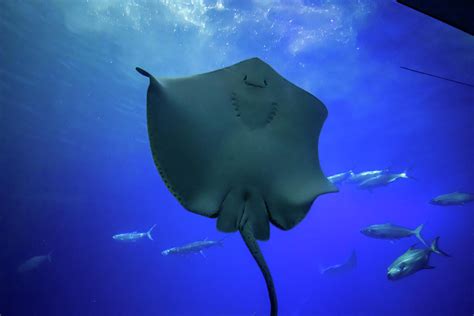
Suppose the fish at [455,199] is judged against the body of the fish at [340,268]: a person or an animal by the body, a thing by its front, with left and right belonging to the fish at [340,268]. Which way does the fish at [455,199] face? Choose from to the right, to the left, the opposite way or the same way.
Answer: the same way

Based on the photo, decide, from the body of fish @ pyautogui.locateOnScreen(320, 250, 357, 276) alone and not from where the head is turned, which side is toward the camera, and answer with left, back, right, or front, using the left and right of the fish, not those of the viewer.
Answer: left

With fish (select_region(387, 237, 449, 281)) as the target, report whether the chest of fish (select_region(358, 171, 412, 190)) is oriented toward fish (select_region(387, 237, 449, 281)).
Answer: no

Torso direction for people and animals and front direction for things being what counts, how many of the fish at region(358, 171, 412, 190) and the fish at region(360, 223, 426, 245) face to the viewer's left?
2

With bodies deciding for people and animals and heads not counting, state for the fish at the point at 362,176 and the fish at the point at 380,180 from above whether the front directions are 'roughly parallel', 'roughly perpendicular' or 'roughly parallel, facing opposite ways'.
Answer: roughly parallel

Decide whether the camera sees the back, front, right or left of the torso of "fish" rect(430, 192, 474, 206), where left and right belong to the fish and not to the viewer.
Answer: left

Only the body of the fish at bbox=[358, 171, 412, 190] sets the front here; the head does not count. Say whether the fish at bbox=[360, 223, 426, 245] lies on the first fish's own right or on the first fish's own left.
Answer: on the first fish's own left

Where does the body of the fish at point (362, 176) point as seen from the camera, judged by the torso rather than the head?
to the viewer's left

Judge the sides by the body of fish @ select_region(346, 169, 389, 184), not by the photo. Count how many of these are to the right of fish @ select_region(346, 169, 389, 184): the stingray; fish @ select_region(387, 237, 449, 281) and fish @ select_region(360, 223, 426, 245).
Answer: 0

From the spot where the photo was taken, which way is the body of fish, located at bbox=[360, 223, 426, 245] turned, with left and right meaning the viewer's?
facing to the left of the viewer

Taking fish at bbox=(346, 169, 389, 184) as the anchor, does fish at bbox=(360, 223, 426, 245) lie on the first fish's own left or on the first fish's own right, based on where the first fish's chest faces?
on the first fish's own left

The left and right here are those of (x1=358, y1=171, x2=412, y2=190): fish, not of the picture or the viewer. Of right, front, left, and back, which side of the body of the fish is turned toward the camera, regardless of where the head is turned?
left

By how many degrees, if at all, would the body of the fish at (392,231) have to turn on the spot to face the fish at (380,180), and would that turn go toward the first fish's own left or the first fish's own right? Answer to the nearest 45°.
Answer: approximately 90° to the first fish's own right

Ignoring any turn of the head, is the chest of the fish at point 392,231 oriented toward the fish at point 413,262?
no

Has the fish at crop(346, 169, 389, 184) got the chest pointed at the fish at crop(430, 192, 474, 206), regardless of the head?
no

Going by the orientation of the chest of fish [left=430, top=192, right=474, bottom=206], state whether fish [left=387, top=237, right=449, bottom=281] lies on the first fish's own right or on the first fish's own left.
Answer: on the first fish's own left
